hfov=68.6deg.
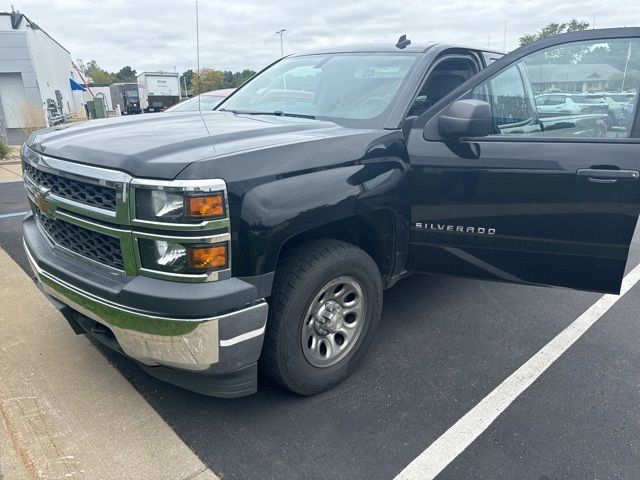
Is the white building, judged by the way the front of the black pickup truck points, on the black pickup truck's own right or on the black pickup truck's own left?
on the black pickup truck's own right

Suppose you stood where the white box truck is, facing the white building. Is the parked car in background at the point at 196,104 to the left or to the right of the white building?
left

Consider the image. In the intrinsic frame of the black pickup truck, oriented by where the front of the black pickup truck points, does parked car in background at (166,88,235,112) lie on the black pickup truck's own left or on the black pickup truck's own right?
on the black pickup truck's own right

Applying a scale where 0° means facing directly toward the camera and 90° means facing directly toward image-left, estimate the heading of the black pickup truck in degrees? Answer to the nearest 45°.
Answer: approximately 45°

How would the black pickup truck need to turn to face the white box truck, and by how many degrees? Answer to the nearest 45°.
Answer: approximately 135° to its right

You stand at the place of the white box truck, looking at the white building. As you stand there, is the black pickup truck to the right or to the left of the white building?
left
